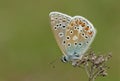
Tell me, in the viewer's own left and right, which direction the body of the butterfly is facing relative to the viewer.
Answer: facing to the left of the viewer
